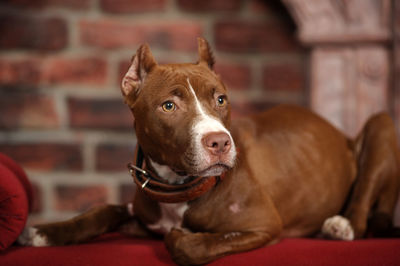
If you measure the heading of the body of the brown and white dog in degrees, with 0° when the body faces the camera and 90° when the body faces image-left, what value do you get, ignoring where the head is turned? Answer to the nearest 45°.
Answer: approximately 45°
